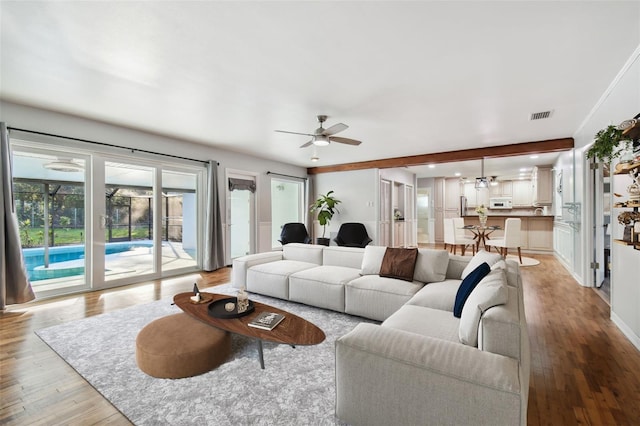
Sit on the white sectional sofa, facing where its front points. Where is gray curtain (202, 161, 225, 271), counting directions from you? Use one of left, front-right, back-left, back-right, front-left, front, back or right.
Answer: right

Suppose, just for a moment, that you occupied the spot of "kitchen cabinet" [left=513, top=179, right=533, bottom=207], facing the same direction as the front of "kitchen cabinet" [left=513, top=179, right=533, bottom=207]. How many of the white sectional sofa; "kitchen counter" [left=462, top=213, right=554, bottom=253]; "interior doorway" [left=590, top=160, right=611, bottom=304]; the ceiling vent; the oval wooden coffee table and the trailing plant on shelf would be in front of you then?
6

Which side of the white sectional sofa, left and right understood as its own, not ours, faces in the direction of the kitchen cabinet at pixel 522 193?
back

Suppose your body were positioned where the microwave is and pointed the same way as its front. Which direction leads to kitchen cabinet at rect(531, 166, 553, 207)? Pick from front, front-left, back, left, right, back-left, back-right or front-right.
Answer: front-left

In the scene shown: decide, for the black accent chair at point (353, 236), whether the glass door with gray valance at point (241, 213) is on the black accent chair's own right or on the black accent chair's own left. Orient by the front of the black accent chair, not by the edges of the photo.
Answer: on the black accent chair's own right

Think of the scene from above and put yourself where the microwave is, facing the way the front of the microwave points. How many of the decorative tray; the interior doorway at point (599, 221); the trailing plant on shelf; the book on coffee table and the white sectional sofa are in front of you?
5

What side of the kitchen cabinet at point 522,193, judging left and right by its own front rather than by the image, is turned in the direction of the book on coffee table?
front

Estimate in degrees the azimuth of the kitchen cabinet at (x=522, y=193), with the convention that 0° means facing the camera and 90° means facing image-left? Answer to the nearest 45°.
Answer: approximately 0°

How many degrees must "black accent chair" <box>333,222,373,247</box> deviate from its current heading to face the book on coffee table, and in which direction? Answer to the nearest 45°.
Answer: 0° — it already faces it

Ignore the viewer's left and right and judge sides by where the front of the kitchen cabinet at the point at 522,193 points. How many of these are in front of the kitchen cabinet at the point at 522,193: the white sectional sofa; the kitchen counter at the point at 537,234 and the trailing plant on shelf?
3

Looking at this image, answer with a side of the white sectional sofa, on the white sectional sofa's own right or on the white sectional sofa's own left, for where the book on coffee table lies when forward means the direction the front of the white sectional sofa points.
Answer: on the white sectional sofa's own right

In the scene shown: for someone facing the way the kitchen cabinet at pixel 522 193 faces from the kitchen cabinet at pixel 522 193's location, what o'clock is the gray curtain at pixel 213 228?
The gray curtain is roughly at 1 o'clock from the kitchen cabinet.

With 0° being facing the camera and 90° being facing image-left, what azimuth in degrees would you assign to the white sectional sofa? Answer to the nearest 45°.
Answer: approximately 45°

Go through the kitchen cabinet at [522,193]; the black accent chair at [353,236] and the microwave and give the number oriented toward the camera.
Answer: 3
